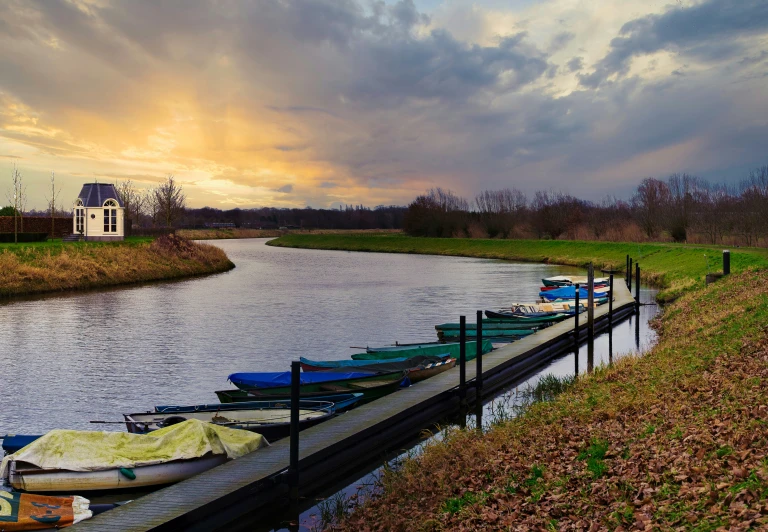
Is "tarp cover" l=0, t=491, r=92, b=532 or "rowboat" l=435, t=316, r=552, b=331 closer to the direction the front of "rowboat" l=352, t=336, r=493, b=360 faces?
the rowboat

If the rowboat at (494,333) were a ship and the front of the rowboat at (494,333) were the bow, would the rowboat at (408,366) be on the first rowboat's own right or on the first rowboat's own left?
on the first rowboat's own right

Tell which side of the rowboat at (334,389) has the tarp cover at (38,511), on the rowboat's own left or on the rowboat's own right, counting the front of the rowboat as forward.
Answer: on the rowboat's own right

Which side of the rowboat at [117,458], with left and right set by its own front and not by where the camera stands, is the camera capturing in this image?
right

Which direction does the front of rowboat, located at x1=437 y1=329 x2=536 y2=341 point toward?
to the viewer's right

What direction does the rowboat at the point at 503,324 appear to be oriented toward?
to the viewer's right

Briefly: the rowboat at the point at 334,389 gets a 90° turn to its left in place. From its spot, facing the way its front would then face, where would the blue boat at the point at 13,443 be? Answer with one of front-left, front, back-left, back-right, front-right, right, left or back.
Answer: back-left

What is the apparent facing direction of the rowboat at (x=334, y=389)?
to the viewer's right

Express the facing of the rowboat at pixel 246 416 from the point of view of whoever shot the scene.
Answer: facing to the right of the viewer

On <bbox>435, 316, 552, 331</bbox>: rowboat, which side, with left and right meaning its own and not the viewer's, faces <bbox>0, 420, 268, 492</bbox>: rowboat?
right
